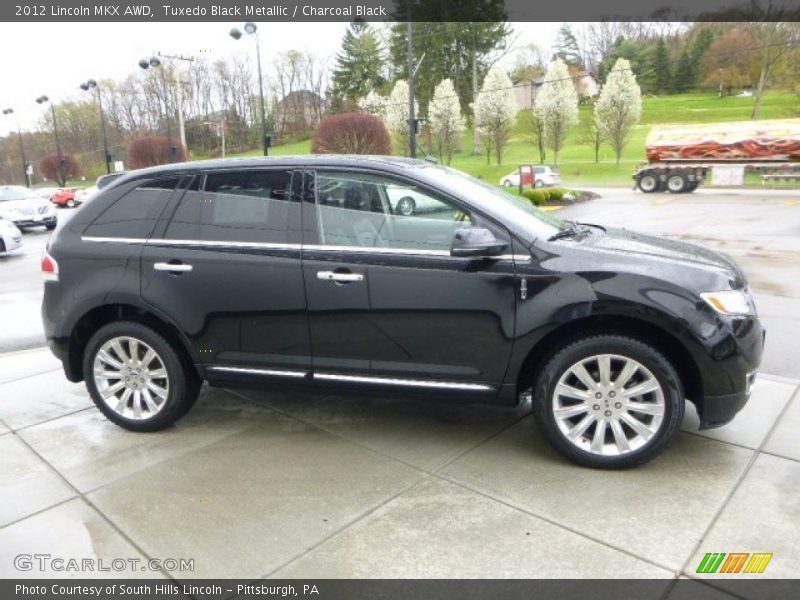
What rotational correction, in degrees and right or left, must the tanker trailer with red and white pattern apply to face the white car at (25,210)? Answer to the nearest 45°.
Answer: approximately 135° to its right

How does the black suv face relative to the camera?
to the viewer's right

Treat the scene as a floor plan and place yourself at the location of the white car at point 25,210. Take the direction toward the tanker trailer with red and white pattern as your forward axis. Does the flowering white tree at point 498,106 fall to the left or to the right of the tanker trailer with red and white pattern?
left

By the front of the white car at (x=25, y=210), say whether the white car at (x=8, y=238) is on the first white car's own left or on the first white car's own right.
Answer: on the first white car's own right

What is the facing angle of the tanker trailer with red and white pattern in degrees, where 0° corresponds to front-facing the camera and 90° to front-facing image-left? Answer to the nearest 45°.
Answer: approximately 270°

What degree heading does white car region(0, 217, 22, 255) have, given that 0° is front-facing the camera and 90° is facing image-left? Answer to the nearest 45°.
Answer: approximately 315°

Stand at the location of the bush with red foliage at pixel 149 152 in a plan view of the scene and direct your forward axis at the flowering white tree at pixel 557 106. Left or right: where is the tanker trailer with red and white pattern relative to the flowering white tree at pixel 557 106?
right

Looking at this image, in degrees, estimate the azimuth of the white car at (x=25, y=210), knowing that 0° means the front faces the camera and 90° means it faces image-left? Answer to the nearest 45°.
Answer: approximately 315°

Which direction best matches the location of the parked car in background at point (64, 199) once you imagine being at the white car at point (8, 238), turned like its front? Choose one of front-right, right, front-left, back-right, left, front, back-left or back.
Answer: back-left
